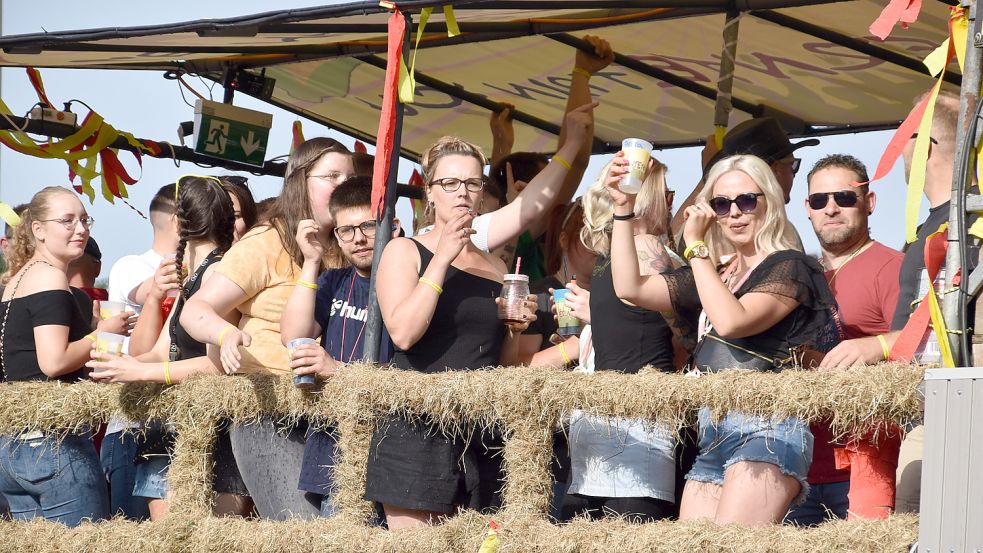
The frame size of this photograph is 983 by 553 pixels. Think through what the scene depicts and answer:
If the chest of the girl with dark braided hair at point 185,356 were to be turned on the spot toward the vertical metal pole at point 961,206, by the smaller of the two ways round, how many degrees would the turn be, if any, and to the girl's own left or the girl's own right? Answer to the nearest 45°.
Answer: approximately 135° to the girl's own left

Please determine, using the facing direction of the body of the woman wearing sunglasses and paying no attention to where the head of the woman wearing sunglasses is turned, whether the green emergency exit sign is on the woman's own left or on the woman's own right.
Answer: on the woman's own right

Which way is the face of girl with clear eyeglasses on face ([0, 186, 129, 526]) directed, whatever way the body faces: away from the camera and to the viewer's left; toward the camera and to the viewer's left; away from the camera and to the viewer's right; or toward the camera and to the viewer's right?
toward the camera and to the viewer's right

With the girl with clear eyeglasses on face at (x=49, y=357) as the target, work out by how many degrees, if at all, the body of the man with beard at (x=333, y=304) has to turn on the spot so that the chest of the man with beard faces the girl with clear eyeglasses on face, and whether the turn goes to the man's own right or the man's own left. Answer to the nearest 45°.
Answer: approximately 135° to the man's own right

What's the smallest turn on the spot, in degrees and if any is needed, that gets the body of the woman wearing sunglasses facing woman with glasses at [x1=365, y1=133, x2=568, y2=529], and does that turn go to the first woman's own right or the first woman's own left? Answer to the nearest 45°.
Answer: approximately 45° to the first woman's own right

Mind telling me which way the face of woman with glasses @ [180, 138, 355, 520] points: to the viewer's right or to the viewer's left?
to the viewer's right

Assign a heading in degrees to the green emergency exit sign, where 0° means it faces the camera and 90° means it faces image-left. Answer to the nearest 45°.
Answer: approximately 315°

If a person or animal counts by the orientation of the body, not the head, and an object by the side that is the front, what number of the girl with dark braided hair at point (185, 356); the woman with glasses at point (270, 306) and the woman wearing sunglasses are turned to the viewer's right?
1
